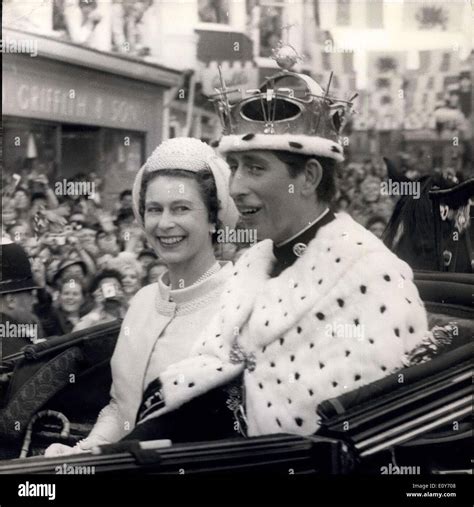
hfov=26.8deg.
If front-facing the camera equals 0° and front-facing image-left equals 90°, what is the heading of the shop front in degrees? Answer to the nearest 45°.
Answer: approximately 315°

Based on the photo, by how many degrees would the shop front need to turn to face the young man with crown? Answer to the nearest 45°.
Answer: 0° — it already faces them

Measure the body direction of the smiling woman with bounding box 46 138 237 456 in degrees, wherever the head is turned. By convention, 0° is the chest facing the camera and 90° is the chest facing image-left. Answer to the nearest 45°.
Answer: approximately 45°

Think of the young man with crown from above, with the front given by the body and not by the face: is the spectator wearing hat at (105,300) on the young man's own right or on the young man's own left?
on the young man's own right

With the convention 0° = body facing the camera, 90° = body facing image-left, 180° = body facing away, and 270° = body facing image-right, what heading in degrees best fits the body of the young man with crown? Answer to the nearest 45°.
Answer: approximately 45°
